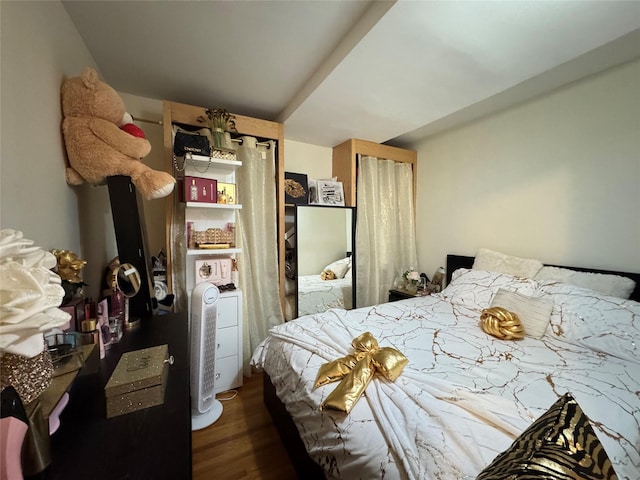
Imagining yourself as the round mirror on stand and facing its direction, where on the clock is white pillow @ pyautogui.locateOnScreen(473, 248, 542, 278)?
The white pillow is roughly at 11 o'clock from the round mirror on stand.

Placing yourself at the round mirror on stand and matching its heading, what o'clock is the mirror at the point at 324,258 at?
The mirror is roughly at 10 o'clock from the round mirror on stand.

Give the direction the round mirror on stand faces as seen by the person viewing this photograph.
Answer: facing the viewer and to the right of the viewer

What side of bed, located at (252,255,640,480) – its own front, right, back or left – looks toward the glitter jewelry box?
front

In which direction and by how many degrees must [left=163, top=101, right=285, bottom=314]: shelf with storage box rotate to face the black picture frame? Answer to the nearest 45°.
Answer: approximately 90° to its left

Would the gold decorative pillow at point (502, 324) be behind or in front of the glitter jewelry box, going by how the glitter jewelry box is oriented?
in front

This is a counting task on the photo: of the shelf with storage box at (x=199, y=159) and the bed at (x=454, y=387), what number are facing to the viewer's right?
0

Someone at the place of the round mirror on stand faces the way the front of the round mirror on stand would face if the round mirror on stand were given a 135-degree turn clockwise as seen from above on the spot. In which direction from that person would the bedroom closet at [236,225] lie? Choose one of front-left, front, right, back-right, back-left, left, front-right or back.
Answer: back-right

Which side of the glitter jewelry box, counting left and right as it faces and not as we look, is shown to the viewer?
right

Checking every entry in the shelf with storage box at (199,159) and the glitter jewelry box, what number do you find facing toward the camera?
1

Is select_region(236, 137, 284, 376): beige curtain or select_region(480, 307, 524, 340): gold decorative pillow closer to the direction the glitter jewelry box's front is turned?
the gold decorative pillow

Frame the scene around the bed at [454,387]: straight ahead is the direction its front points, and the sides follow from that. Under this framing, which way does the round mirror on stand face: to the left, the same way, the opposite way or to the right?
the opposite way

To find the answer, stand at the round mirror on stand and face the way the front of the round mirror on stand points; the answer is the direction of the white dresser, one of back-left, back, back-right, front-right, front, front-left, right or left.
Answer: left

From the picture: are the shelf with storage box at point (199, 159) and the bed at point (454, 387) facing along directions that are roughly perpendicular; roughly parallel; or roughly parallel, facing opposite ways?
roughly perpendicular
